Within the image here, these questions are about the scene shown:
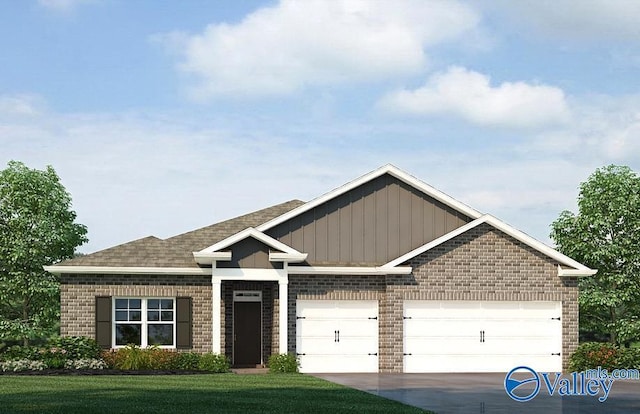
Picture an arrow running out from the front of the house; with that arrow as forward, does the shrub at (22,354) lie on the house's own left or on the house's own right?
on the house's own right

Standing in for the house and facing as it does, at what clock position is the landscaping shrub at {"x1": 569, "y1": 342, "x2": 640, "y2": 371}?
The landscaping shrub is roughly at 9 o'clock from the house.

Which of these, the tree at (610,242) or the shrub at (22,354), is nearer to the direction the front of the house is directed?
the shrub

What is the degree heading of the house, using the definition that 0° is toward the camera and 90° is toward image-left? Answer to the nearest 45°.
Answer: approximately 0°

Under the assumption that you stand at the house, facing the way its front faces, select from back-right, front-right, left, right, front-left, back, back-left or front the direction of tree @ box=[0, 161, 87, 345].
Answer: back-right
